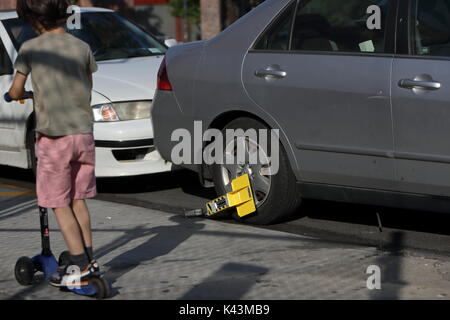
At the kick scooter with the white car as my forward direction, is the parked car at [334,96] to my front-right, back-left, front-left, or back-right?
front-right

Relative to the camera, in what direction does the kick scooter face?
facing away from the viewer and to the left of the viewer

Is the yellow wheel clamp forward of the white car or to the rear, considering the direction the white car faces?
forward

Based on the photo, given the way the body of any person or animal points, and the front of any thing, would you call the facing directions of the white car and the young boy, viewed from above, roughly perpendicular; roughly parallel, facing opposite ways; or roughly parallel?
roughly parallel, facing opposite ways

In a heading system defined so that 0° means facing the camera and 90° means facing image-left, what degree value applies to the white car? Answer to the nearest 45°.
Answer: approximately 315°

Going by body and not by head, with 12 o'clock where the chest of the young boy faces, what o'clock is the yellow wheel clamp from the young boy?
The yellow wheel clamp is roughly at 3 o'clock from the young boy.

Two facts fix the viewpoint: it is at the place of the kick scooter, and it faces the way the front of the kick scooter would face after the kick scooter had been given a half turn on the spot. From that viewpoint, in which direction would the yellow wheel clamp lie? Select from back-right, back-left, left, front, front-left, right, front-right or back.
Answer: left

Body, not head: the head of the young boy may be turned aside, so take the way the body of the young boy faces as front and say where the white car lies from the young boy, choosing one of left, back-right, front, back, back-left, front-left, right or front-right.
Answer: front-right

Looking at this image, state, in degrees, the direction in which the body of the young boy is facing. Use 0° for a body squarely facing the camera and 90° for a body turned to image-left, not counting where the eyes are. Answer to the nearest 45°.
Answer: approximately 135°

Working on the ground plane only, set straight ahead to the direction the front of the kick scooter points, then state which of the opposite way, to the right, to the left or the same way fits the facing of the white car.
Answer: the opposite way
